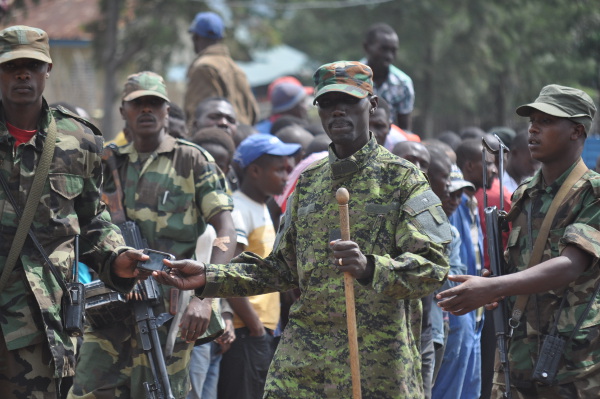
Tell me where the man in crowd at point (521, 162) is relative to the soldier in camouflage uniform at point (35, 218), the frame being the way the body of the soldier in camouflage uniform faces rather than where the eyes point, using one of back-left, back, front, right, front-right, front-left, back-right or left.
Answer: back-left

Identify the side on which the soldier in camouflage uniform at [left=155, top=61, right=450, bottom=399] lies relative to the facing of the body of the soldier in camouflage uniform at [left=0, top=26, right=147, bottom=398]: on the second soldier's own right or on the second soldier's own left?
on the second soldier's own left

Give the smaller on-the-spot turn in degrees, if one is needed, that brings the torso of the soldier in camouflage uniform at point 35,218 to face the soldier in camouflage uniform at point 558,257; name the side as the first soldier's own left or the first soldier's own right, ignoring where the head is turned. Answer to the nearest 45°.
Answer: approximately 90° to the first soldier's own left

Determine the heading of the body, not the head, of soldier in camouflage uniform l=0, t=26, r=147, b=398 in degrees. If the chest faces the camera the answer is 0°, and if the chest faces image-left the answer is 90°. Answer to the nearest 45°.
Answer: approximately 0°

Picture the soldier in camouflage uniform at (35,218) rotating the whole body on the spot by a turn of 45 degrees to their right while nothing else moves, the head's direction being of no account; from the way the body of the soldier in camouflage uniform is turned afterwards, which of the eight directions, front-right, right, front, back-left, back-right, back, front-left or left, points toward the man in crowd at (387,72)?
back
